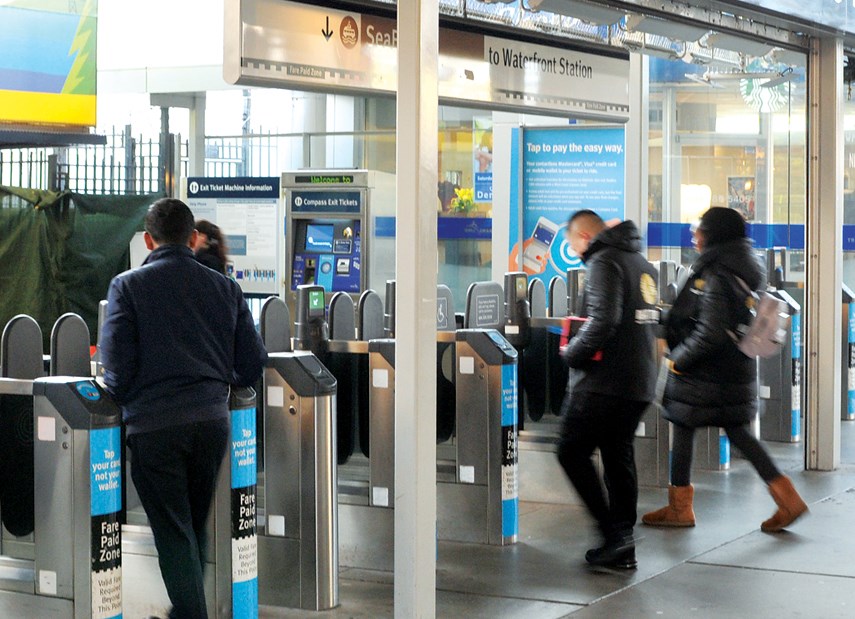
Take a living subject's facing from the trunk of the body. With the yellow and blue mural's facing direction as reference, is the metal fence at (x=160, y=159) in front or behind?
behind

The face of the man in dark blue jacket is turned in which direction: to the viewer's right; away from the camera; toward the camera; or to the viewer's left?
away from the camera

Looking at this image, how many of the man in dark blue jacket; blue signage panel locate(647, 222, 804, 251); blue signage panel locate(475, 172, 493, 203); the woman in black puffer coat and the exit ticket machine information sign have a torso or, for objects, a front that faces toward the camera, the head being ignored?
3

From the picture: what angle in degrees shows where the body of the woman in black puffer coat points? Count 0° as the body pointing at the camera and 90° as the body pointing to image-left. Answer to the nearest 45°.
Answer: approximately 90°

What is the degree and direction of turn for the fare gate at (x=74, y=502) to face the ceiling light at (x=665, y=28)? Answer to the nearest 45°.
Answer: approximately 90° to its left
